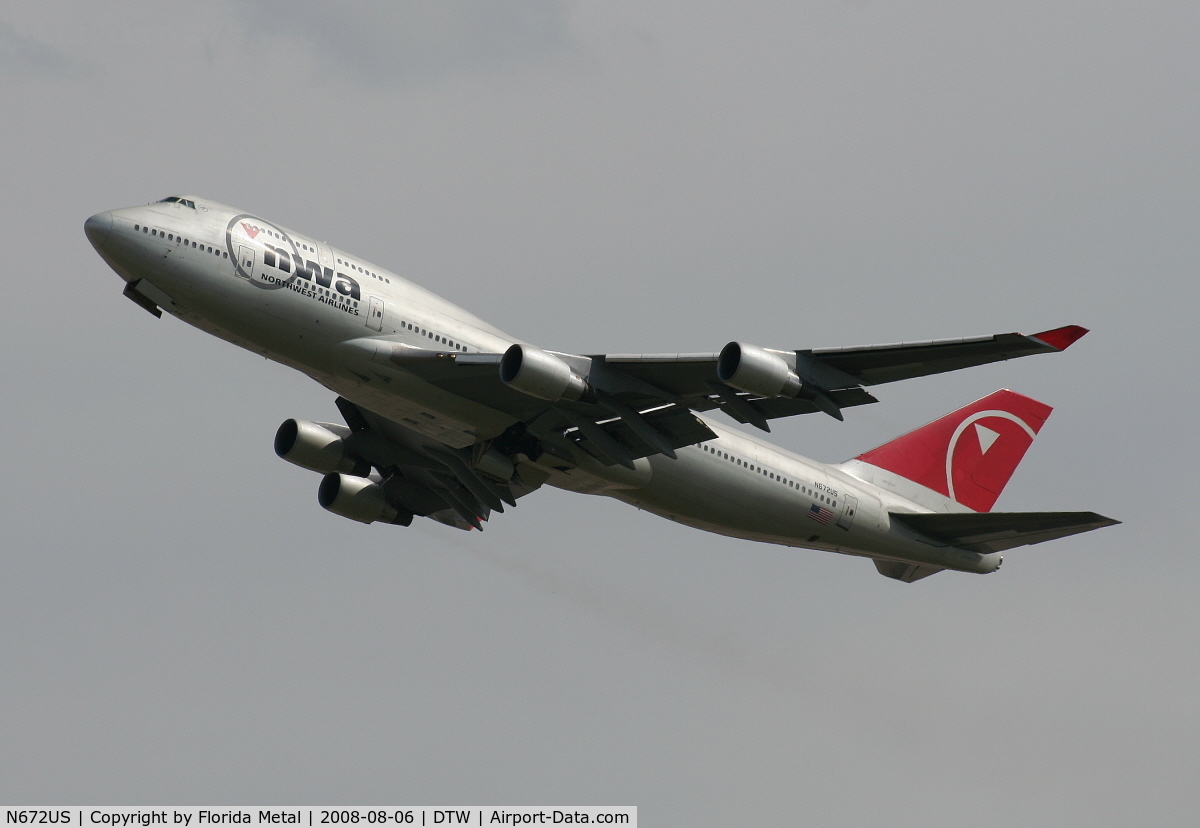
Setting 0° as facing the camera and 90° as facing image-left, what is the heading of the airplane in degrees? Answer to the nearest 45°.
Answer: approximately 45°
